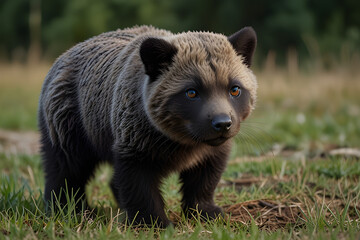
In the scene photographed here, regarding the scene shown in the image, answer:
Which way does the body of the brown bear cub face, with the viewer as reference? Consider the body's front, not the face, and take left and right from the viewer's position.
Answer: facing the viewer and to the right of the viewer
